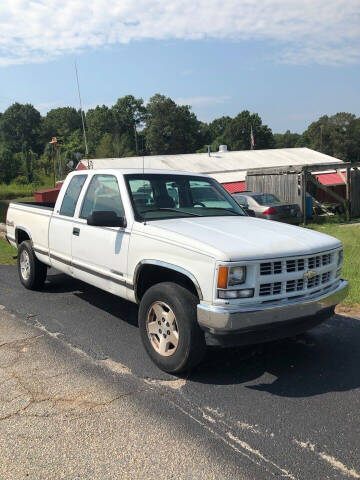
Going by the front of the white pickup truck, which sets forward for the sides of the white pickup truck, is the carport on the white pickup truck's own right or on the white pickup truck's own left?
on the white pickup truck's own left

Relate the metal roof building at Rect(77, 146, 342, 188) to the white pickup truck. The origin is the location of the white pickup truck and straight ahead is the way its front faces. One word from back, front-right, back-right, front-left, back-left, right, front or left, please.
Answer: back-left

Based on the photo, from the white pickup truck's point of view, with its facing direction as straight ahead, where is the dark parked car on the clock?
The dark parked car is roughly at 8 o'clock from the white pickup truck.
